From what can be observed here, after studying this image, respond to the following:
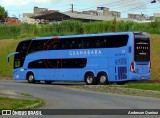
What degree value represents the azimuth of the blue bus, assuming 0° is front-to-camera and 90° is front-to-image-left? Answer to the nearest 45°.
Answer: approximately 135°
